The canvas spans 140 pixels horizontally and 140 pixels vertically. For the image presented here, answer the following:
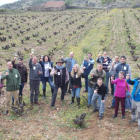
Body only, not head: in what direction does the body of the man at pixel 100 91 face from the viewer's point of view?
toward the camera

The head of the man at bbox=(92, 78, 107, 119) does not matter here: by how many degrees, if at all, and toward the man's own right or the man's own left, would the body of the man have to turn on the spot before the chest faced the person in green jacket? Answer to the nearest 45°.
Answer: approximately 90° to the man's own right
